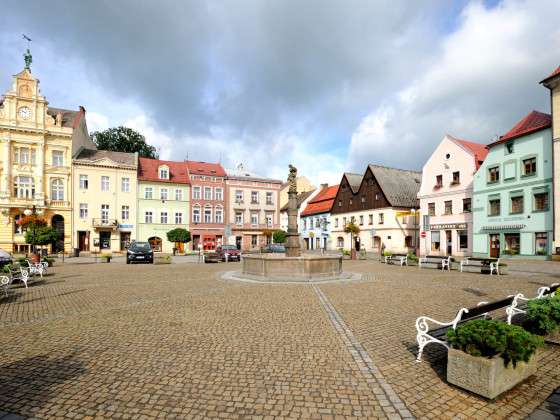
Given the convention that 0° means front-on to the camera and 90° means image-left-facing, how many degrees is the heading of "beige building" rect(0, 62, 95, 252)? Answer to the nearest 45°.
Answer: approximately 0°

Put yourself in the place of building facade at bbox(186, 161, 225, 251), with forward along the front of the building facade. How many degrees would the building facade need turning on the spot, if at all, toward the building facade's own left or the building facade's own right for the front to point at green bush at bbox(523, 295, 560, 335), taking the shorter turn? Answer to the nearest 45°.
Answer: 0° — it already faces it

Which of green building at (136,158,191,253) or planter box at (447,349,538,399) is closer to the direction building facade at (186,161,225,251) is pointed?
the planter box

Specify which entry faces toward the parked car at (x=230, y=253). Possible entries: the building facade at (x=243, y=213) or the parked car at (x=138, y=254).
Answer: the building facade

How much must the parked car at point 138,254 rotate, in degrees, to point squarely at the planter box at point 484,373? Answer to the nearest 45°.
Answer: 0° — it already faces it

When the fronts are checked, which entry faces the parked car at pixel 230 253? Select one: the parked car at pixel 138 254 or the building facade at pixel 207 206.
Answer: the building facade

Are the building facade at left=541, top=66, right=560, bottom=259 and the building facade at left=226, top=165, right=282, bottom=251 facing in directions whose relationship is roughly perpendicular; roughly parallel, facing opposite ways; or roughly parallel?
roughly perpendicular

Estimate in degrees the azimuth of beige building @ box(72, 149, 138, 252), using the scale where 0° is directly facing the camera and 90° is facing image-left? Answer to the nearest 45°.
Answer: approximately 0°
